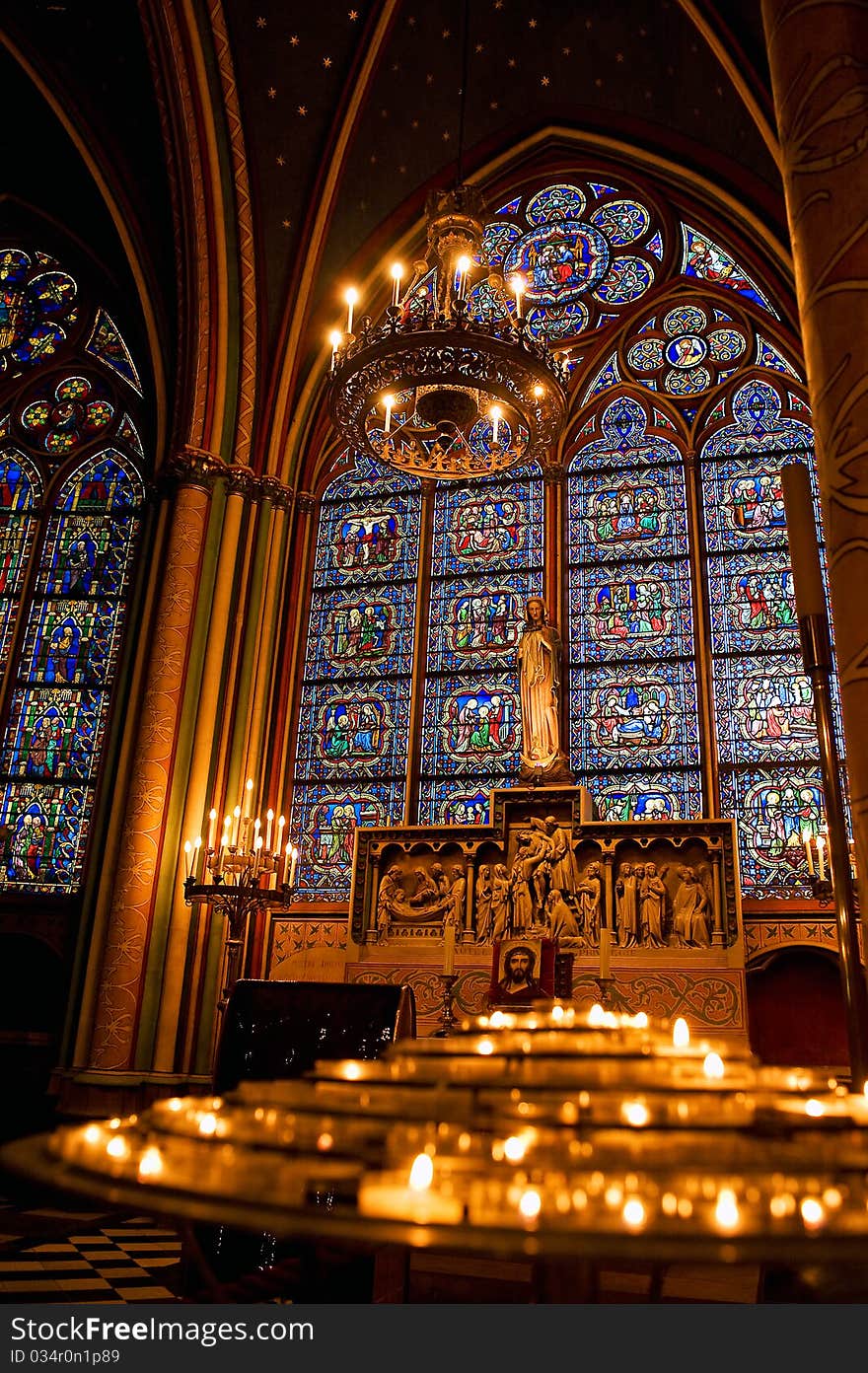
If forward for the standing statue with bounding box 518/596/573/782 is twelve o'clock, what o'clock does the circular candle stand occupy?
The circular candle stand is roughly at 12 o'clock from the standing statue.

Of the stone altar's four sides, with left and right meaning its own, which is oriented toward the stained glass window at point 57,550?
right

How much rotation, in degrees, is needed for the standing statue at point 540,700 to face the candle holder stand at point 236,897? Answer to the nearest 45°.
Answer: approximately 45° to its right

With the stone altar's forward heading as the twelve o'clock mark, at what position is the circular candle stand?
The circular candle stand is roughly at 12 o'clock from the stone altar.

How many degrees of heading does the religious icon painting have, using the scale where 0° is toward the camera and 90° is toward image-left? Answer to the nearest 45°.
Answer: approximately 0°

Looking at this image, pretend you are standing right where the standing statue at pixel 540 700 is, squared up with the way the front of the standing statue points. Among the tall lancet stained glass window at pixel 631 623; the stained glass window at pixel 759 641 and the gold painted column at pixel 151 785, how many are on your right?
1

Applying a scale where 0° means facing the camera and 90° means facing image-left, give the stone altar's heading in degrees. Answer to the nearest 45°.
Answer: approximately 0°

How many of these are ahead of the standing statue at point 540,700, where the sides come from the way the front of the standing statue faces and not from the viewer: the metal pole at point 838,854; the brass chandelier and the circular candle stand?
3

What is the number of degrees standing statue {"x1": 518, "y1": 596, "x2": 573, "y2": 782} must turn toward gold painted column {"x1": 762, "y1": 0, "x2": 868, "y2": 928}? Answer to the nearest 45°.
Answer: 0° — it already faces it
